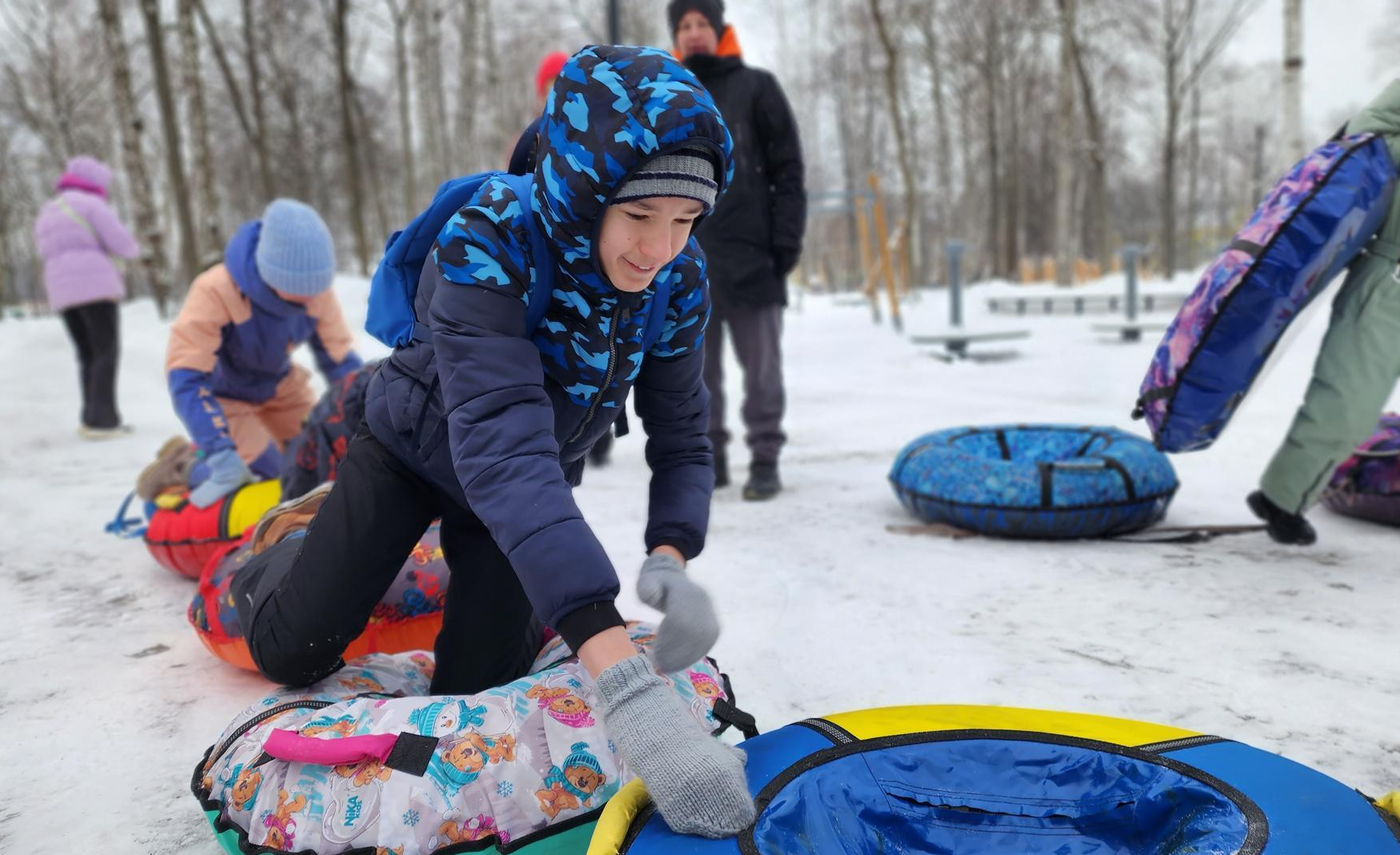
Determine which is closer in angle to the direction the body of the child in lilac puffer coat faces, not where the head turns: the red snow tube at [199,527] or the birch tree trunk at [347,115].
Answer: the birch tree trunk

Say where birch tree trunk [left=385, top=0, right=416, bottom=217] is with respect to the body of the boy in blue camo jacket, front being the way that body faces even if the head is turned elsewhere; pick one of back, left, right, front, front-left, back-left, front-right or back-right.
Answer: back-left

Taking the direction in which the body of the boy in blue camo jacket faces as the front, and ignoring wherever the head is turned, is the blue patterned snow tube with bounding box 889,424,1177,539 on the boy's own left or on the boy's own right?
on the boy's own left

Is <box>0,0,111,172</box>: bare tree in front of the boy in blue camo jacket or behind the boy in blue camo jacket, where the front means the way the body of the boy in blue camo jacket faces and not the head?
behind

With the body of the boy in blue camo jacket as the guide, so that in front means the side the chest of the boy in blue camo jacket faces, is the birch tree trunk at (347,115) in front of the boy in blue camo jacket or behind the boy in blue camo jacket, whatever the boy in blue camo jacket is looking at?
behind
